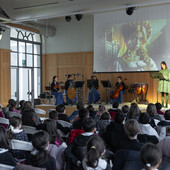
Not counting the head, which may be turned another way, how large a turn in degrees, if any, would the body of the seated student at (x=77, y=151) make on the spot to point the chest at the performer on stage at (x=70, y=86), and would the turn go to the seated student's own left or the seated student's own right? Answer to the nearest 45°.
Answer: approximately 45° to the seated student's own left

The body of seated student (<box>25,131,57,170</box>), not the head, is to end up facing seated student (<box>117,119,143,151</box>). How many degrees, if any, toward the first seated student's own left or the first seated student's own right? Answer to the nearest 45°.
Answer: approximately 45° to the first seated student's own right

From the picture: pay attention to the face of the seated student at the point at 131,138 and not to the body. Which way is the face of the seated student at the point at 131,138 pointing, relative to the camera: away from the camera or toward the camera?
away from the camera

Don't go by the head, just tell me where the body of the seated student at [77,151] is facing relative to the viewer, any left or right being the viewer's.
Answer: facing away from the viewer and to the right of the viewer

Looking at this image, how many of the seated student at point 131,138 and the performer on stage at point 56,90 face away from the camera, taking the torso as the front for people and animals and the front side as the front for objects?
1

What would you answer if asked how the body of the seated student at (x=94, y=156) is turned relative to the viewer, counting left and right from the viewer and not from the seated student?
facing away from the viewer and to the right of the viewer

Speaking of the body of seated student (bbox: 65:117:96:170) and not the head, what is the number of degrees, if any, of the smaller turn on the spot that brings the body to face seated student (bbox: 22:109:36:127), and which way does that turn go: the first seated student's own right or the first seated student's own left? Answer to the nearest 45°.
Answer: approximately 90° to the first seated student's own left

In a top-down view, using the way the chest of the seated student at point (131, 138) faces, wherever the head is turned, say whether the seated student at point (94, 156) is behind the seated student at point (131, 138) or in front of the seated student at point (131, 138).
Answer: behind

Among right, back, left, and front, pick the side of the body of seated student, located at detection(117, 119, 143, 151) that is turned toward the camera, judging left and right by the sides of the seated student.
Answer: back

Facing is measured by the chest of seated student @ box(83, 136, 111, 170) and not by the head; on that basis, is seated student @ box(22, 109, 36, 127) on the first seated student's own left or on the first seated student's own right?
on the first seated student's own left

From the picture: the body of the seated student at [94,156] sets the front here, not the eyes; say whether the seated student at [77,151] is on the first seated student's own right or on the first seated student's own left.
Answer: on the first seated student's own left

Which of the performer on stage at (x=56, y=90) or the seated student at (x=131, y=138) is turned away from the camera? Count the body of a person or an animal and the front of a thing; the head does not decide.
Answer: the seated student

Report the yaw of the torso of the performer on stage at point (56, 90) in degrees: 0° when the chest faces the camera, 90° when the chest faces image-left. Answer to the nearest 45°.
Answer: approximately 315°

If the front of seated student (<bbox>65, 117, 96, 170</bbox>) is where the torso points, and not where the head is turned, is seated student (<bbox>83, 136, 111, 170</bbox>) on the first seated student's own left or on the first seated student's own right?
on the first seated student's own right
